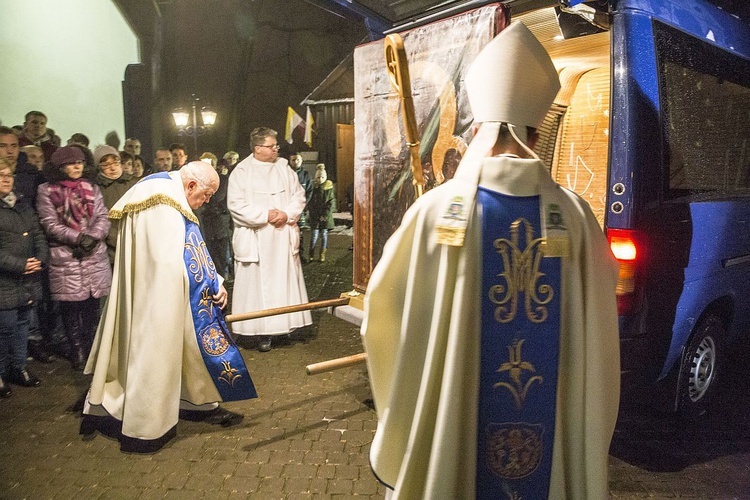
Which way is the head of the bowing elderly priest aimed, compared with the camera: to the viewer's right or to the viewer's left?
to the viewer's right

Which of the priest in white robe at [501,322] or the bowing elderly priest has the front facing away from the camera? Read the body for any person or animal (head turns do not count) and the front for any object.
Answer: the priest in white robe

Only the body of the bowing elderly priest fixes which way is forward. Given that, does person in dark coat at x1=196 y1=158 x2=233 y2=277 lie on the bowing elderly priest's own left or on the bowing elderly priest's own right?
on the bowing elderly priest's own left

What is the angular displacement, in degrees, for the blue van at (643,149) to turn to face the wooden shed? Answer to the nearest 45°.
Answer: approximately 90° to its left

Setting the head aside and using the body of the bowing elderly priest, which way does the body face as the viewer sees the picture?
to the viewer's right

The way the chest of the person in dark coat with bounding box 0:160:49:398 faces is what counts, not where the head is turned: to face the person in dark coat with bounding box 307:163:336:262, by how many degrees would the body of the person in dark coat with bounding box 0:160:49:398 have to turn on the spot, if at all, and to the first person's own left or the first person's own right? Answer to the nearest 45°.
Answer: approximately 90° to the first person's own left

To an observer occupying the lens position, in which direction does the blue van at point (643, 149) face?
facing away from the viewer and to the right of the viewer

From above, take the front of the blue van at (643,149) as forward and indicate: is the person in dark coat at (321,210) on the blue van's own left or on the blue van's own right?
on the blue van's own left

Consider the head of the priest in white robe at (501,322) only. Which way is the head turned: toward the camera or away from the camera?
away from the camera

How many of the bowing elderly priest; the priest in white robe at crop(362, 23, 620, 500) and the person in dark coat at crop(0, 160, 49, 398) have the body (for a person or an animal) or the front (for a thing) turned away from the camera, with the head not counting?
1

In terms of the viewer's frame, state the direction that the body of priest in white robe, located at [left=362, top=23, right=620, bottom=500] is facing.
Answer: away from the camera
